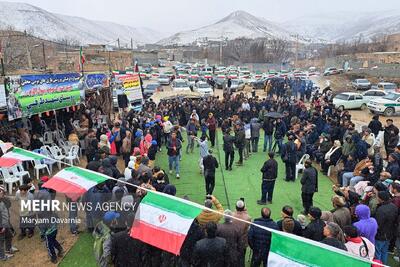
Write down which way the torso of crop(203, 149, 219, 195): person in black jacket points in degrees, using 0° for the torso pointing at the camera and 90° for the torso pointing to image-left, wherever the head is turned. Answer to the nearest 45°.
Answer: approximately 180°

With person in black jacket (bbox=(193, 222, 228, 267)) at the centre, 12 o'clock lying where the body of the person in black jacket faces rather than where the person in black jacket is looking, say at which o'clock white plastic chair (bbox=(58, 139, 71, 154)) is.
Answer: The white plastic chair is roughly at 11 o'clock from the person in black jacket.

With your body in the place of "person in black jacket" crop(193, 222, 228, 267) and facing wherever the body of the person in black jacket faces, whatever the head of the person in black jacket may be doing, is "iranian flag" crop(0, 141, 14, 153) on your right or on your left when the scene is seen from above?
on your left

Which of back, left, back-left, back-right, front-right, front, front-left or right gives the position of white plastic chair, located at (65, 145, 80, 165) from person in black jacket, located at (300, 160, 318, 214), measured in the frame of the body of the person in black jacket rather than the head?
front-left

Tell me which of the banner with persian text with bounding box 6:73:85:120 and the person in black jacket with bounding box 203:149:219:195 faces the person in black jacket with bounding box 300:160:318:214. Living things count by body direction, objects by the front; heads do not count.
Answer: the banner with persian text

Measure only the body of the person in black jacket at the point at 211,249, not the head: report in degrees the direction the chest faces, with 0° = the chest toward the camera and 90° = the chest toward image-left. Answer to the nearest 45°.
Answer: approximately 180°

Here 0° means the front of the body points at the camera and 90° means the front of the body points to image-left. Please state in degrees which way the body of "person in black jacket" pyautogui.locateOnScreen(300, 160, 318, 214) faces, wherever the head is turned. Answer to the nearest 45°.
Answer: approximately 135°

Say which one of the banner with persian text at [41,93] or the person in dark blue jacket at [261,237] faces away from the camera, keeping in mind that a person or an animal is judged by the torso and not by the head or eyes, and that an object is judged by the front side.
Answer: the person in dark blue jacket

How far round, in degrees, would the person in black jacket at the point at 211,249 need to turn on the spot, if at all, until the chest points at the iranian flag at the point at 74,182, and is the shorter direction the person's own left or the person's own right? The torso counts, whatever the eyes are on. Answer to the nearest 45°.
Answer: approximately 45° to the person's own left

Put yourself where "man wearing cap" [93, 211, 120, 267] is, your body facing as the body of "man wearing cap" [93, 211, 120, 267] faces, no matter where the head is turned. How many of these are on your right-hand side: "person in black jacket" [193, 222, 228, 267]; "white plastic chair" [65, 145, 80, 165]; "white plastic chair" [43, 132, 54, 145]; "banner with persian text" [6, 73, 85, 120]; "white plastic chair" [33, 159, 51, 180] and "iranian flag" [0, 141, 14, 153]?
1

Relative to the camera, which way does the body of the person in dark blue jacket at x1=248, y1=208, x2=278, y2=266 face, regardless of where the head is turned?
away from the camera

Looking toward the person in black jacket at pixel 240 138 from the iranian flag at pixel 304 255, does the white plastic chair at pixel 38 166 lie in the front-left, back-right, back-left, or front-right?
front-left

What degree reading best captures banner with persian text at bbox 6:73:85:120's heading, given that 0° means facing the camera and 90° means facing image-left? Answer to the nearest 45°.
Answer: approximately 315°
